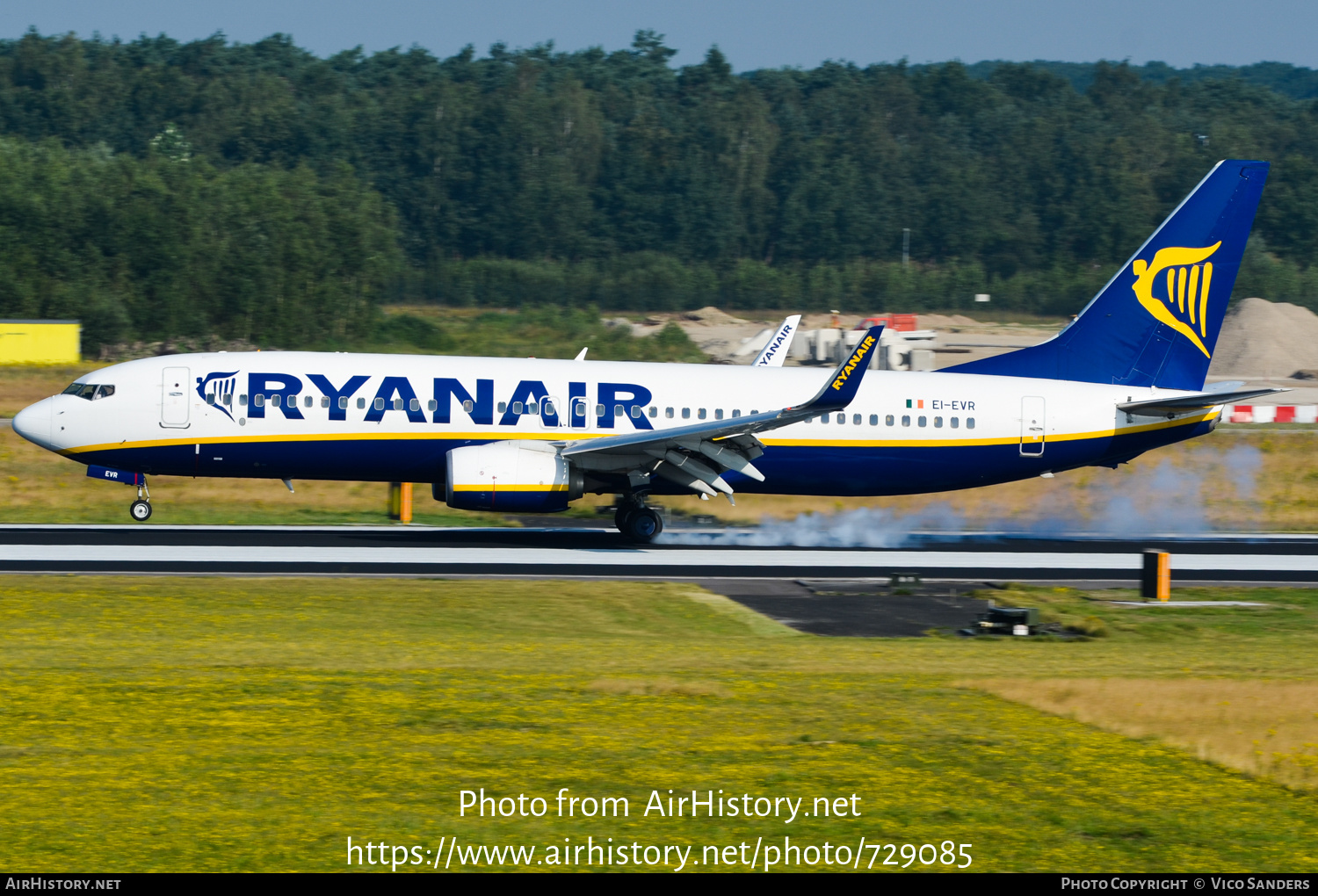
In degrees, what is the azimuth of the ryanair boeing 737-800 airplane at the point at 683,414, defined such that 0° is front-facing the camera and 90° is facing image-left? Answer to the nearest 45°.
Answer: approximately 90°
